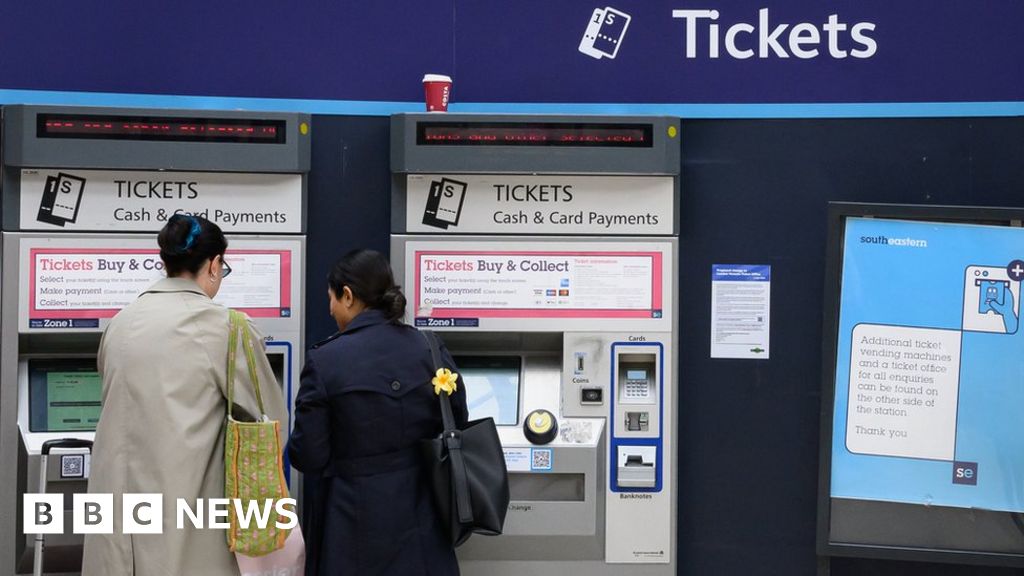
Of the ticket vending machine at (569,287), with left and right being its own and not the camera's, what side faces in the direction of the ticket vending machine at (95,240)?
right

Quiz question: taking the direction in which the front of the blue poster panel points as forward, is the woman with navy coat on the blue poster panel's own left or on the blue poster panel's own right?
on the blue poster panel's own right

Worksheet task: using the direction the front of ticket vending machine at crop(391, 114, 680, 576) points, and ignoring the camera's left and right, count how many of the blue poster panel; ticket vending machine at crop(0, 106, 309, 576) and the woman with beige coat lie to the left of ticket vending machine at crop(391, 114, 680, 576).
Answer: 1

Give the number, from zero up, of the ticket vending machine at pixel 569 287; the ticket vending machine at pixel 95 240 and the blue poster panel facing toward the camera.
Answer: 3

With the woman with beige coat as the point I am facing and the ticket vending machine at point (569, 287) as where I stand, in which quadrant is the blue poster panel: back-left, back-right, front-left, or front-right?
back-left

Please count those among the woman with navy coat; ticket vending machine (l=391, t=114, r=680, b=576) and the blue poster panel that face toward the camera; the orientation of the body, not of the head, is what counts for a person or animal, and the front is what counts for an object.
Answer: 2

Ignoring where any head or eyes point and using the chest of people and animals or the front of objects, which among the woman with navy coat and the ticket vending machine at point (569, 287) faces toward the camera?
the ticket vending machine

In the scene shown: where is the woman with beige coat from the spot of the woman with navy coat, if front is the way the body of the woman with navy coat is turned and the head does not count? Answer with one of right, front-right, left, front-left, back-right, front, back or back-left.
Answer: front-left

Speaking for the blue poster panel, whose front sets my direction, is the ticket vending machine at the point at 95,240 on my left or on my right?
on my right

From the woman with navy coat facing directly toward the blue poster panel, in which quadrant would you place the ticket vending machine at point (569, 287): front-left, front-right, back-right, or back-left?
front-left

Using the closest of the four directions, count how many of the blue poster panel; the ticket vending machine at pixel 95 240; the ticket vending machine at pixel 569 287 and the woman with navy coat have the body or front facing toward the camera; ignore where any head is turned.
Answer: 3

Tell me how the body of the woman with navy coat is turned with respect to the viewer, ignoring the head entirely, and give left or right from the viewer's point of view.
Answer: facing away from the viewer and to the left of the viewer

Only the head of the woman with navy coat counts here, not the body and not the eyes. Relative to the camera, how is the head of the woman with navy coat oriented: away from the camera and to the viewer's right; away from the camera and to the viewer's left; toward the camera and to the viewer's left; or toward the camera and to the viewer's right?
away from the camera and to the viewer's left

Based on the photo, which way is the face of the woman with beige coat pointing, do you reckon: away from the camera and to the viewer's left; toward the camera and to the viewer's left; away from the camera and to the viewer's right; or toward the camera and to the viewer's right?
away from the camera and to the viewer's right

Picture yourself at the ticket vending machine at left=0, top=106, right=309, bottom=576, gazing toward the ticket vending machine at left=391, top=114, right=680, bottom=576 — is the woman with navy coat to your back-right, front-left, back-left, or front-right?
front-right

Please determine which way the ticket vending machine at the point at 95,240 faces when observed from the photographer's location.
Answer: facing the viewer

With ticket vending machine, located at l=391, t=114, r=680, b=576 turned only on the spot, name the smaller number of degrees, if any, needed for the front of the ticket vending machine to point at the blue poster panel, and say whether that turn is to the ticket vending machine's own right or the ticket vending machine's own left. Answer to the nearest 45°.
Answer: approximately 90° to the ticket vending machine's own left

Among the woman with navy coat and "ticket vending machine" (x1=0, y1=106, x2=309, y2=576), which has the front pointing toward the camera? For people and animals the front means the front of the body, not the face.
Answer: the ticket vending machine

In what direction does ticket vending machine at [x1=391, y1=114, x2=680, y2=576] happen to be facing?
toward the camera
